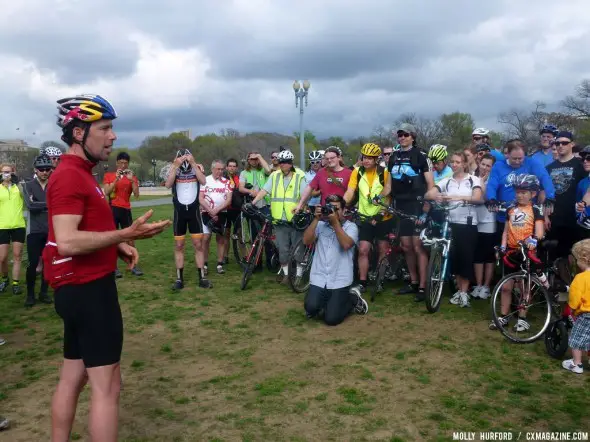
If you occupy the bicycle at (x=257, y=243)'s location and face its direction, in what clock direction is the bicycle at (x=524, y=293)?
the bicycle at (x=524, y=293) is roughly at 9 o'clock from the bicycle at (x=257, y=243).

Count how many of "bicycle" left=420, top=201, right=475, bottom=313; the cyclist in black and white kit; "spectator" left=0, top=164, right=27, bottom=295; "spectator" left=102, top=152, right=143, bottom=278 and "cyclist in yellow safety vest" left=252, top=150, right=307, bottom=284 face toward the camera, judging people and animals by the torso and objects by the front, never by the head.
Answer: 5

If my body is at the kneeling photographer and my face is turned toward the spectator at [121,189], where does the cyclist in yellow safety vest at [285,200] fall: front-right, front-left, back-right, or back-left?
front-right

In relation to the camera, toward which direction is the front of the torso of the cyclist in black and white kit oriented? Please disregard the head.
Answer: toward the camera

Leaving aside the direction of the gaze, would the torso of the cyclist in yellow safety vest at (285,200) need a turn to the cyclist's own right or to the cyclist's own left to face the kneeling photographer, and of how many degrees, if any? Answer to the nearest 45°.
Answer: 0° — they already face them

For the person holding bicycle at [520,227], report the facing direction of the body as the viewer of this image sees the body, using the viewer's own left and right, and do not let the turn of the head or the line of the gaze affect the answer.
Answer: facing the viewer and to the left of the viewer

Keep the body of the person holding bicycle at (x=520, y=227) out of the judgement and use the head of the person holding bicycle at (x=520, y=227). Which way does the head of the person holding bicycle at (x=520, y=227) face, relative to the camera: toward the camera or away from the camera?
toward the camera

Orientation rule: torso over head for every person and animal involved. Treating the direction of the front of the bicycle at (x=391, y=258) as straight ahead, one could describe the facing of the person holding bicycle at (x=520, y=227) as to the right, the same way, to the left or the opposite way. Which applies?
the same way

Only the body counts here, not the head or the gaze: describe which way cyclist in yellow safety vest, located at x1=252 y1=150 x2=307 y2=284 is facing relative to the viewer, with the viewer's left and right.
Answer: facing the viewer

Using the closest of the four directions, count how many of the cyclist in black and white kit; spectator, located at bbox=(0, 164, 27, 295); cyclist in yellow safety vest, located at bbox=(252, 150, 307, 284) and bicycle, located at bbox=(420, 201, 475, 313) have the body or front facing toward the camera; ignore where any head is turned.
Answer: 4

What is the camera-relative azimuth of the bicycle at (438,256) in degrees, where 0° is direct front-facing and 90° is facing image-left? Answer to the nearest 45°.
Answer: approximately 0°

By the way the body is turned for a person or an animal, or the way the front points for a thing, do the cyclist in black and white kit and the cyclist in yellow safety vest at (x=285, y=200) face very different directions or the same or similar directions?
same or similar directions

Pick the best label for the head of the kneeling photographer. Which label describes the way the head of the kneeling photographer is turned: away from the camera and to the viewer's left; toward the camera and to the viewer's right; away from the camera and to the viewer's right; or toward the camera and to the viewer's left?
toward the camera and to the viewer's left

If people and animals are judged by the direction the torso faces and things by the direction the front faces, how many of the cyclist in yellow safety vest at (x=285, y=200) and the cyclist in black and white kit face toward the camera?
2

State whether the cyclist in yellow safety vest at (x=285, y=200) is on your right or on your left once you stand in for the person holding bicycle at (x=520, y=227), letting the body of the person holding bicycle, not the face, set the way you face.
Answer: on your right
